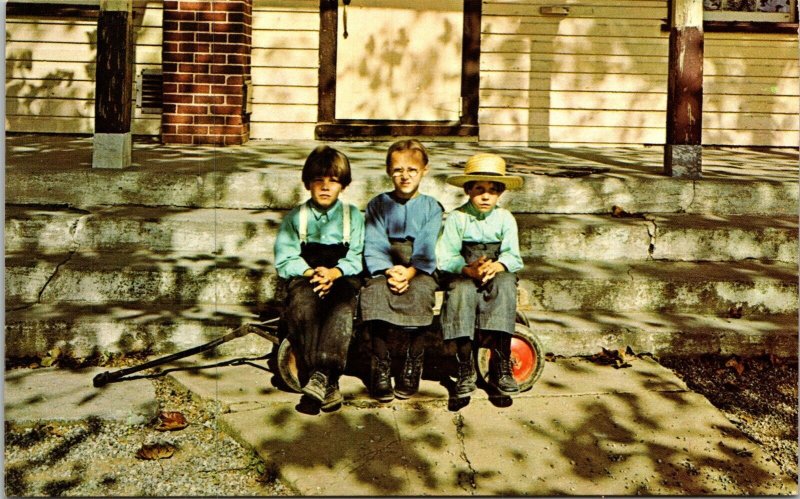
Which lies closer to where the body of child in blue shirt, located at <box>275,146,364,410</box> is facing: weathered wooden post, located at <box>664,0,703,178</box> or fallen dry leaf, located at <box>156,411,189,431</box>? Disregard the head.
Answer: the fallen dry leaf

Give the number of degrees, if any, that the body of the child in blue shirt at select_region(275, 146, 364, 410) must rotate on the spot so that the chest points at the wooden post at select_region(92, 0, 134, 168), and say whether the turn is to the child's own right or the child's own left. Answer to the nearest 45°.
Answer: approximately 135° to the child's own right

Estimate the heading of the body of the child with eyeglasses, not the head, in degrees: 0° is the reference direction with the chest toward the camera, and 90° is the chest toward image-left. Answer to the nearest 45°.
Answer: approximately 0°

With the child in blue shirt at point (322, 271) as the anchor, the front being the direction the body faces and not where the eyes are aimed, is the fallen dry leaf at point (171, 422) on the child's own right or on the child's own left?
on the child's own right

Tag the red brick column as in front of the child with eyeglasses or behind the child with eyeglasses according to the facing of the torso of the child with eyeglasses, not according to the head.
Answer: behind

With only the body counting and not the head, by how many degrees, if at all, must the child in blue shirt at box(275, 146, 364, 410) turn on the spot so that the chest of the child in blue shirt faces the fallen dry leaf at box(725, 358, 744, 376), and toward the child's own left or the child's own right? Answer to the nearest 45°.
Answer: approximately 90° to the child's own left

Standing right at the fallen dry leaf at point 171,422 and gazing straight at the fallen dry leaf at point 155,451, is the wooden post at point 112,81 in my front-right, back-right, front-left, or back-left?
back-right
